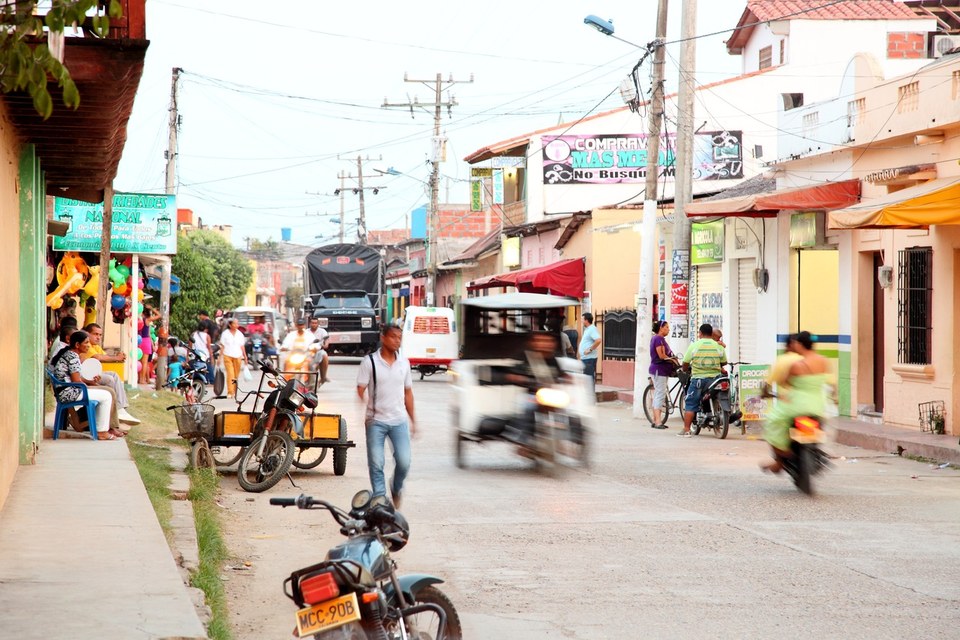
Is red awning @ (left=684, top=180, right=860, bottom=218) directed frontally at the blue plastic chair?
yes

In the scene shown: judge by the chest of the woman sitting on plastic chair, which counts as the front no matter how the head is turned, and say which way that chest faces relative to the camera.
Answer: to the viewer's right

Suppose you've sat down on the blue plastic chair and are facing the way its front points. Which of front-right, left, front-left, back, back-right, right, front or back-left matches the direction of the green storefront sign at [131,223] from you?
left

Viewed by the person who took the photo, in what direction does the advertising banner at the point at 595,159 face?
facing the viewer

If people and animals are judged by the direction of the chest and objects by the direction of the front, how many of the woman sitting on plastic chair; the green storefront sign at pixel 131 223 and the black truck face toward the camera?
2

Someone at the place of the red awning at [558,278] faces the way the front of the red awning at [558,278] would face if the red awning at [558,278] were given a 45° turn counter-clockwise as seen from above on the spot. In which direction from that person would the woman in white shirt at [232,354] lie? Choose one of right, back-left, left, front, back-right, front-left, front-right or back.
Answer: front-right

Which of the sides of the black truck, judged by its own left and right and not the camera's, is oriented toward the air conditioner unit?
front

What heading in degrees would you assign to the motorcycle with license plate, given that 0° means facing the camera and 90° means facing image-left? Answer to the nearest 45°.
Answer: approximately 225°

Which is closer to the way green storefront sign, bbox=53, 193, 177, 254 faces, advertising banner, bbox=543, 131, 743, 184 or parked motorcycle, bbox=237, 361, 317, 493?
the parked motorcycle

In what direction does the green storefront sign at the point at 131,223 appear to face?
toward the camera

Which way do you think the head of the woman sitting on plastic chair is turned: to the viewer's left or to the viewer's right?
to the viewer's right

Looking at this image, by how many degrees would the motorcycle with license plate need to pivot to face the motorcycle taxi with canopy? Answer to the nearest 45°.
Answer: approximately 45° to its left

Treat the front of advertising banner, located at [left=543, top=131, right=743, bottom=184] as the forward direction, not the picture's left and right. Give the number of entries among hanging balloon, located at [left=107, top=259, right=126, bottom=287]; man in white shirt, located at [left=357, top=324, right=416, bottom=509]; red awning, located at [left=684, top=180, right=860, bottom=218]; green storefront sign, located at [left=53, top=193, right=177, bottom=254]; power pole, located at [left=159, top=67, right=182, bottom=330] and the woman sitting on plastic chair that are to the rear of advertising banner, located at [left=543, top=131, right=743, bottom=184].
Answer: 0
